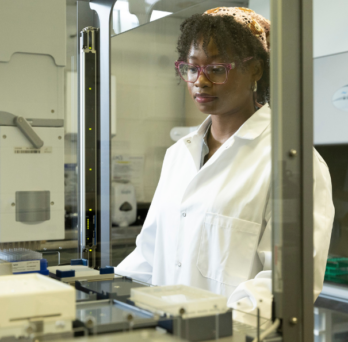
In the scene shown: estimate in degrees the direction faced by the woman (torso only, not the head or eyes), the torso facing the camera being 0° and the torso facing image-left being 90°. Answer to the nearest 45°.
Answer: approximately 45°

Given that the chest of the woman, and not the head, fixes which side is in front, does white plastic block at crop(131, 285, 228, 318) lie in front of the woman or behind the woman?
in front
